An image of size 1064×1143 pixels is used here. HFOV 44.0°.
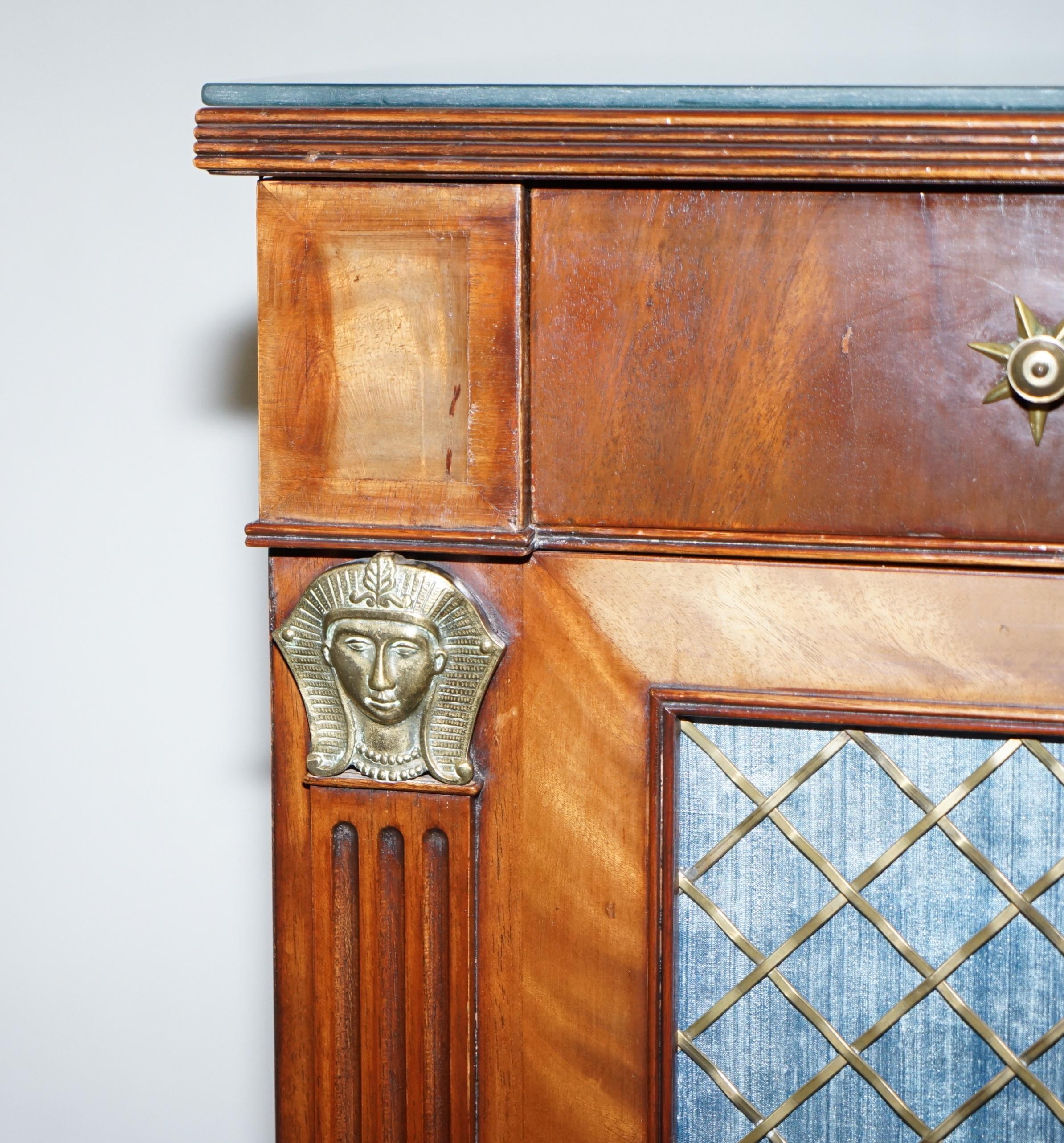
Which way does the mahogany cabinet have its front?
toward the camera
